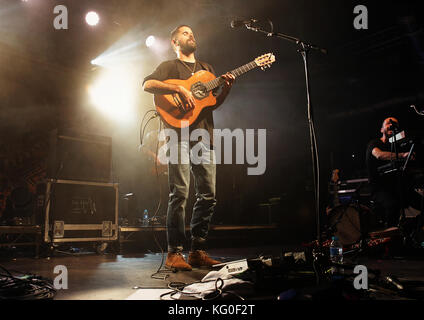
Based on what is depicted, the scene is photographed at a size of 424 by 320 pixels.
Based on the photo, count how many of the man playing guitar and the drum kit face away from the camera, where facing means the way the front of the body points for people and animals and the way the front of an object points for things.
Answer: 0

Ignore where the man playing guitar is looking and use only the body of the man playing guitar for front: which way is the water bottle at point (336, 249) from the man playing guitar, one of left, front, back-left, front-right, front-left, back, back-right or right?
left

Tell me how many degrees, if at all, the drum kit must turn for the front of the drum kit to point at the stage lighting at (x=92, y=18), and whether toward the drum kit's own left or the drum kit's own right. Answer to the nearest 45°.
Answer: approximately 45° to the drum kit's own right

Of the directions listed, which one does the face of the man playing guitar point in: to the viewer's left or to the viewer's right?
to the viewer's right

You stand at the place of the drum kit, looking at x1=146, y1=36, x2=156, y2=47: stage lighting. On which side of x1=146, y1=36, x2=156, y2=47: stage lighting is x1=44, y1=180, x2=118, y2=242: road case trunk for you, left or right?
left

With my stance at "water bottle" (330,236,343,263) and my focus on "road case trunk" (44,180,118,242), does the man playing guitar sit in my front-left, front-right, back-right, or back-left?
front-left

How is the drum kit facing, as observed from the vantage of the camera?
facing the viewer and to the left of the viewer

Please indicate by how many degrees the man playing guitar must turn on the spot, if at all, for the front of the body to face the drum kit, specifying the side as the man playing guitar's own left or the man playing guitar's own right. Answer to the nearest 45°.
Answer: approximately 90° to the man playing guitar's own left
